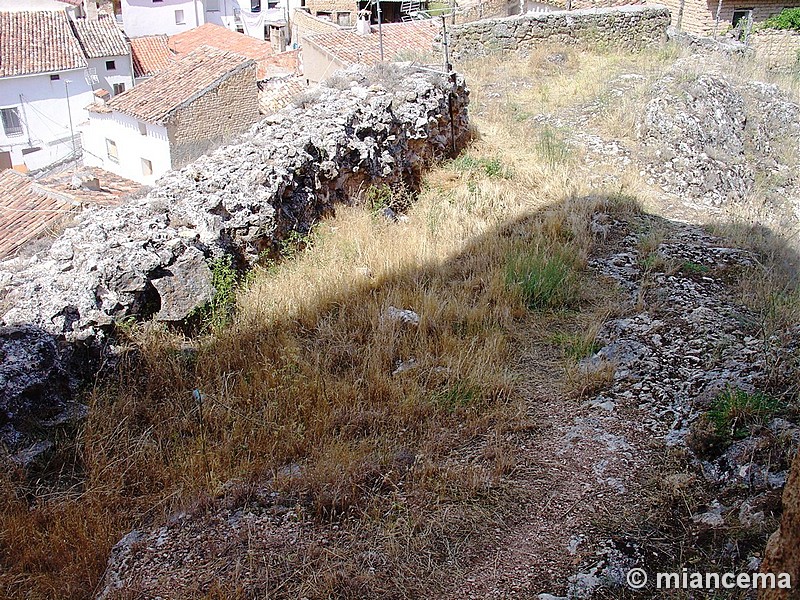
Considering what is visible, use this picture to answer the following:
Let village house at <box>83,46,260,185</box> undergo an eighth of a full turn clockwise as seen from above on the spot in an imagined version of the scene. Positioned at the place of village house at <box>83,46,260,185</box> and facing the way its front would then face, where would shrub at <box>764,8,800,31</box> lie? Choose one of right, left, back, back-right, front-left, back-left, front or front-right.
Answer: back

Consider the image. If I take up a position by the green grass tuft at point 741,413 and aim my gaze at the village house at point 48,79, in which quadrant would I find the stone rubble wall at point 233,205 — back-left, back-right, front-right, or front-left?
front-left

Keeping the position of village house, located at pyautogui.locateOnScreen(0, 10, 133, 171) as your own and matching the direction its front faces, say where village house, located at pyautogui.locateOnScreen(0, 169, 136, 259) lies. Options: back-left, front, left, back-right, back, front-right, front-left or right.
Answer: front

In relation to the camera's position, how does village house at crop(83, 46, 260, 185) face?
facing the viewer and to the left of the viewer

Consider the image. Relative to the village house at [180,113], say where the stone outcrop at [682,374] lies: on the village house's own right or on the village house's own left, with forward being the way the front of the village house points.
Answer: on the village house's own left

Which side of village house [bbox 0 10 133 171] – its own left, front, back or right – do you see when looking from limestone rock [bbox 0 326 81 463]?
front

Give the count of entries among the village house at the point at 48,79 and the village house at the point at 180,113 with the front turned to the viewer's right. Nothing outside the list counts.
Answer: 0

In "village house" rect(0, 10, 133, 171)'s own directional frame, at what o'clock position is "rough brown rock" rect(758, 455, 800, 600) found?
The rough brown rock is roughly at 12 o'clock from the village house.

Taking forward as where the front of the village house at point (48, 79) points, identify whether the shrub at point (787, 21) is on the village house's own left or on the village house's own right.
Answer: on the village house's own left

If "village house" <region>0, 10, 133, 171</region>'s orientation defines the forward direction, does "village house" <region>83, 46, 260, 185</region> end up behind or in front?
in front

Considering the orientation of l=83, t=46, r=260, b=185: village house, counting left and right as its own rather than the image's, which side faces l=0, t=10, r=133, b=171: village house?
right

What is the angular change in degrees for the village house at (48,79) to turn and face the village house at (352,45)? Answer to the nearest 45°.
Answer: approximately 45° to its left

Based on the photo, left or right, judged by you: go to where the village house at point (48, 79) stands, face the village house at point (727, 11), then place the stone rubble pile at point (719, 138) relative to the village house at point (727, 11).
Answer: right

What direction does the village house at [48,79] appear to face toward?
toward the camera
